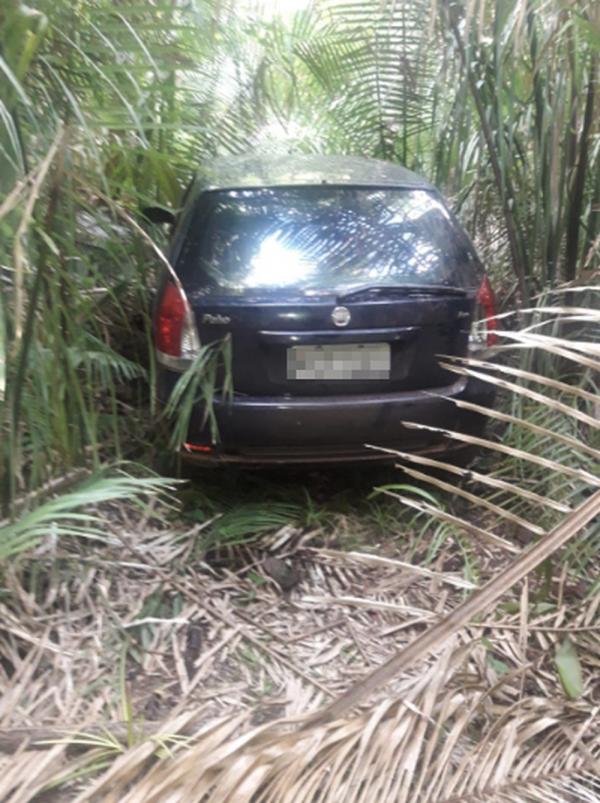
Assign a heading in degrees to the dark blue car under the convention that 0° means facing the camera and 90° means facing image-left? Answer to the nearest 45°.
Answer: approximately 180°
